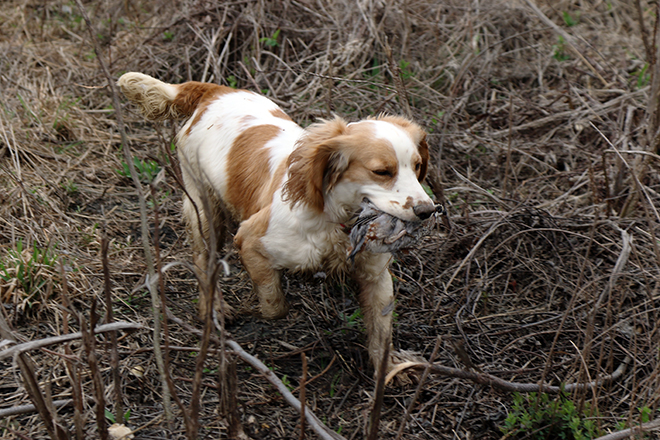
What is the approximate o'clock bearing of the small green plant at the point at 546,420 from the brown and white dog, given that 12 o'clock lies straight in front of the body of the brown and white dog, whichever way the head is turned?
The small green plant is roughly at 12 o'clock from the brown and white dog.

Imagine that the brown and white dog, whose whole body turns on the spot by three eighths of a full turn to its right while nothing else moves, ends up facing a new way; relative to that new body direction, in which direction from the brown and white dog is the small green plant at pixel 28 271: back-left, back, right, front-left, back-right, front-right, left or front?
front

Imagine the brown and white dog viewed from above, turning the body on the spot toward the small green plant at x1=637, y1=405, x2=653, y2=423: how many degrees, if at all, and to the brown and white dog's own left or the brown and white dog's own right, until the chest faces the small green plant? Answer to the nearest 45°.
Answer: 0° — it already faces it

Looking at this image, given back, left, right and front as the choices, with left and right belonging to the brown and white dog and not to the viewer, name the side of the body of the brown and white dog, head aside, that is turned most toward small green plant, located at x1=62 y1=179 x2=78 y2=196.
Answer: back

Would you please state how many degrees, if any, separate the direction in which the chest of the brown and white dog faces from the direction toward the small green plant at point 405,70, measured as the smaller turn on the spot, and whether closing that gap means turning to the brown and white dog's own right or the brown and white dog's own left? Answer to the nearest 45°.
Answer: approximately 135° to the brown and white dog's own left

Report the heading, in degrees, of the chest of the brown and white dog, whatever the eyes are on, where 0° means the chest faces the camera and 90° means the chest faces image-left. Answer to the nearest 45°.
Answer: approximately 315°

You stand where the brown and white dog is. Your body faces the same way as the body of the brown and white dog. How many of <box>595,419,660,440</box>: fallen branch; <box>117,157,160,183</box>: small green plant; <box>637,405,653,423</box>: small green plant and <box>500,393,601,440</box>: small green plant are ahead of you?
3

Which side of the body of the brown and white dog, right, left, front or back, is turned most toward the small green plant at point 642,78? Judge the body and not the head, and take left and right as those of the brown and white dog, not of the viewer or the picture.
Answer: left

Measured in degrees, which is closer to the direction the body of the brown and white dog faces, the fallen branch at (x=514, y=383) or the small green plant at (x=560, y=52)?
the fallen branch

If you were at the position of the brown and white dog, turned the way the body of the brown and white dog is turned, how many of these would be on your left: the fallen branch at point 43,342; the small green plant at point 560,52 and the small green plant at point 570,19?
2

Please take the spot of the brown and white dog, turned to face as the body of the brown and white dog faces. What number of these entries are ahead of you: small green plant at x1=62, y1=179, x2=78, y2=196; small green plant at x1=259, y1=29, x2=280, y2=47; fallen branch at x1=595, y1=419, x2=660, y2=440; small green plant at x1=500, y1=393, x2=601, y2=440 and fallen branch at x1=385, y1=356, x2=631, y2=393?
3

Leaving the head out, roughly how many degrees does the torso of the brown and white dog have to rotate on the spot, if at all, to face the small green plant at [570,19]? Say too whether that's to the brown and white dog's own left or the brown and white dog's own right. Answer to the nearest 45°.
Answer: approximately 90° to the brown and white dog's own left
